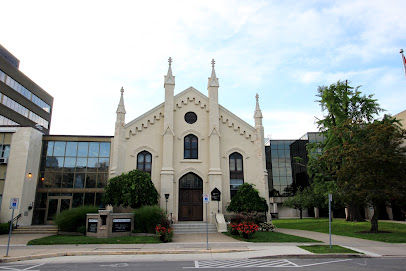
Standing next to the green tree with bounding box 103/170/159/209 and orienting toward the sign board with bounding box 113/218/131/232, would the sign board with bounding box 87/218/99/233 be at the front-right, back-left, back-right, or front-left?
front-right

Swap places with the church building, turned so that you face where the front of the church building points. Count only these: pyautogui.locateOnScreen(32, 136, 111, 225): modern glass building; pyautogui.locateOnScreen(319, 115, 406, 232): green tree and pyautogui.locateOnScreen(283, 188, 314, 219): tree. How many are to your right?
1

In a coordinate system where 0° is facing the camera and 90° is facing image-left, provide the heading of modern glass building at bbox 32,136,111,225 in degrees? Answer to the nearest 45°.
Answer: approximately 0°

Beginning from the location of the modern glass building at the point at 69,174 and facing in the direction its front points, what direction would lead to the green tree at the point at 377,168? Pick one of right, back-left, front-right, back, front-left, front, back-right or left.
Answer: front-left

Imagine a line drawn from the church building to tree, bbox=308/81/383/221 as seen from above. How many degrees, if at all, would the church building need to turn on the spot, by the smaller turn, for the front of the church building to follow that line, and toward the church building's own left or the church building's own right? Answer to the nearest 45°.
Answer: approximately 90° to the church building's own left

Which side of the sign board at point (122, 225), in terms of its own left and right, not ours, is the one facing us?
front

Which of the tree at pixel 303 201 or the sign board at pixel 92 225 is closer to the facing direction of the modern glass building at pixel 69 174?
the sign board

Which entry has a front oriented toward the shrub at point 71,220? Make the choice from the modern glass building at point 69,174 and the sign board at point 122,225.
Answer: the modern glass building

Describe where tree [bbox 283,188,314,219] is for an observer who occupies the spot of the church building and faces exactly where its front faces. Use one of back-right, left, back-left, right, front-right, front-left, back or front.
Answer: back-left

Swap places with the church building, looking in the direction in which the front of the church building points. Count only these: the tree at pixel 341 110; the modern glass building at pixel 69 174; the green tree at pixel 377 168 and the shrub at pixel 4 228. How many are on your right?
2

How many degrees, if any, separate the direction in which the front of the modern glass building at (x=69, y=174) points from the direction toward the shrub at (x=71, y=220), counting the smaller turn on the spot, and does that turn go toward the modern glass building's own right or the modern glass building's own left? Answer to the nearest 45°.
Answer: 0° — it already faces it

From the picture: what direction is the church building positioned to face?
toward the camera

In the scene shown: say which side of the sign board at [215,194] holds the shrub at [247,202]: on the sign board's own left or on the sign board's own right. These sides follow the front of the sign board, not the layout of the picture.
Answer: on the sign board's own left

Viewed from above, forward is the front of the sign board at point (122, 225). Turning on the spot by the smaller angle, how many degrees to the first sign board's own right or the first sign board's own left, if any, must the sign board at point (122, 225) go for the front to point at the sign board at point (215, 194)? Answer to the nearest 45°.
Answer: approximately 90° to the first sign board's own left
